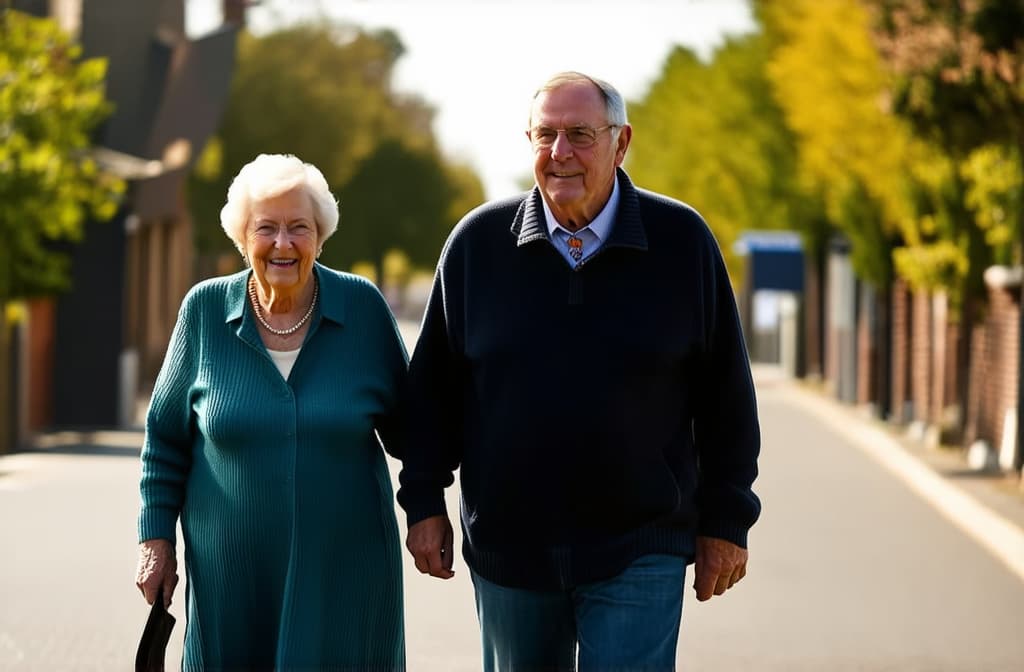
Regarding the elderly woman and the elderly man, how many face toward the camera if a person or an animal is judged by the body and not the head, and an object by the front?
2

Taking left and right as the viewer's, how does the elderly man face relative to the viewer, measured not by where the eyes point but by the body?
facing the viewer

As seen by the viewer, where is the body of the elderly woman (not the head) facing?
toward the camera

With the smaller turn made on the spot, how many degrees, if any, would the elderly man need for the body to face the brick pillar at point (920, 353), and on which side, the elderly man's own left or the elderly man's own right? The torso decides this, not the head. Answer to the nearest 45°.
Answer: approximately 180°

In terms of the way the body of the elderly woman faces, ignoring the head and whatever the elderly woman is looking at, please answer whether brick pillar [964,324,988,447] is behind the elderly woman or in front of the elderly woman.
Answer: behind

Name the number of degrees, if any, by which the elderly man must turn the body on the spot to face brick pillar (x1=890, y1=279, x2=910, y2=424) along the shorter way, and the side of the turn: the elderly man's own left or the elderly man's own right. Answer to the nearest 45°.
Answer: approximately 180°
